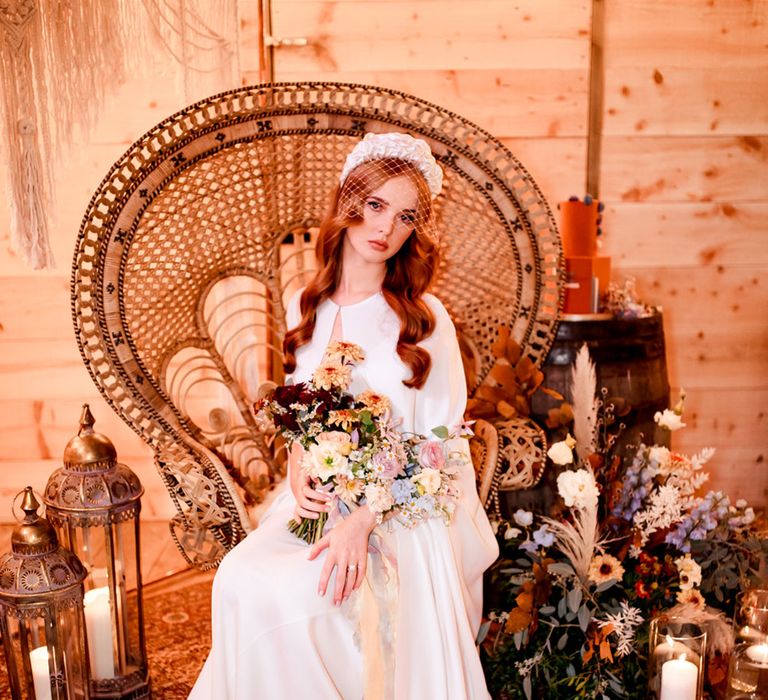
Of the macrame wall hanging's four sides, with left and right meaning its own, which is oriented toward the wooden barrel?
left

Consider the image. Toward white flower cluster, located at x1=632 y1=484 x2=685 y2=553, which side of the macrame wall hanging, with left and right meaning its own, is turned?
left

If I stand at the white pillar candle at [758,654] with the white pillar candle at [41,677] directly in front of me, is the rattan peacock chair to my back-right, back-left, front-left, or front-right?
front-right

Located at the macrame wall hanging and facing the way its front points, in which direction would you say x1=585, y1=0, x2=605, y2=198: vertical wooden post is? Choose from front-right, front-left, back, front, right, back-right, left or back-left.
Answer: left

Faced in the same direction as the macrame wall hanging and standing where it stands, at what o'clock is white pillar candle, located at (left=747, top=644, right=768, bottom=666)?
The white pillar candle is roughly at 10 o'clock from the macrame wall hanging.

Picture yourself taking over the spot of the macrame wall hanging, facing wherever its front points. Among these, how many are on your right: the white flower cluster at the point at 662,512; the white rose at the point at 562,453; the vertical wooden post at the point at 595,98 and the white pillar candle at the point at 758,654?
0

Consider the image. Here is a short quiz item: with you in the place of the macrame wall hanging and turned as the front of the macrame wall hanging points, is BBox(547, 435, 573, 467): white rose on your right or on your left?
on your left

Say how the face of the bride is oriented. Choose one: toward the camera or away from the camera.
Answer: toward the camera

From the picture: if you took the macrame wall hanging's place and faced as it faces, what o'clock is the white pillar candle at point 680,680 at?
The white pillar candle is roughly at 10 o'clock from the macrame wall hanging.

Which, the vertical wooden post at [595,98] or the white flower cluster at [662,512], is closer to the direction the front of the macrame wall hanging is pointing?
the white flower cluster

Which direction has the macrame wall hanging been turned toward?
toward the camera
